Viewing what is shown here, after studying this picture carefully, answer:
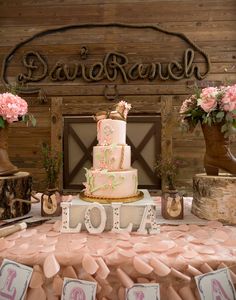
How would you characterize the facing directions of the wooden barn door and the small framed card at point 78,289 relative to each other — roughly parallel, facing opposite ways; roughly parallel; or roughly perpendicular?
roughly parallel

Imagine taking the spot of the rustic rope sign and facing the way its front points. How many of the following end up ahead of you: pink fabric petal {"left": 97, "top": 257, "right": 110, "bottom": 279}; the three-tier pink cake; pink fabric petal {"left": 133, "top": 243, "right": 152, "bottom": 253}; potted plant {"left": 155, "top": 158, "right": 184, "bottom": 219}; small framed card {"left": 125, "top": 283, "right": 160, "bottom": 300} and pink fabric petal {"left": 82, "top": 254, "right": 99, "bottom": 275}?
6

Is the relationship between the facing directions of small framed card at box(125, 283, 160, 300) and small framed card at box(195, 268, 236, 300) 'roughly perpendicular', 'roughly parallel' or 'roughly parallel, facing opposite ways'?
roughly parallel

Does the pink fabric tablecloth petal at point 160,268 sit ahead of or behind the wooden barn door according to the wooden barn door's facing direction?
ahead

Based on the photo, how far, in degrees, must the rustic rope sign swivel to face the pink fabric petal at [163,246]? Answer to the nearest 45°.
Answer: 0° — it already faces it

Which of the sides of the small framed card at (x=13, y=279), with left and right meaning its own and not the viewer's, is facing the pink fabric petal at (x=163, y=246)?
left

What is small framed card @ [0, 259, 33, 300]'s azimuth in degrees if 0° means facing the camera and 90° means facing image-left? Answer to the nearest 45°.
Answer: approximately 0°

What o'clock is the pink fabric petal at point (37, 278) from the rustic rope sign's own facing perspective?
The pink fabric petal is roughly at 12 o'clock from the rustic rope sign.

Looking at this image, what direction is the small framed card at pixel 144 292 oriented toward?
toward the camera

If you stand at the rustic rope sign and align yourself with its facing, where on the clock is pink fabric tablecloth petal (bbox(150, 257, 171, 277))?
The pink fabric tablecloth petal is roughly at 12 o'clock from the rustic rope sign.

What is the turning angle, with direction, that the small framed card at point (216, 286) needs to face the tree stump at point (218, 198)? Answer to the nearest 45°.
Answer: approximately 180°

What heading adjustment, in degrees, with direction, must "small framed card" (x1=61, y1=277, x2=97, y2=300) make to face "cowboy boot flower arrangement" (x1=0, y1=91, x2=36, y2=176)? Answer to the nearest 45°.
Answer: approximately 135° to its right

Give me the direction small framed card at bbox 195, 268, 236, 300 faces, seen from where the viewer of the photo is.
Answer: facing the viewer

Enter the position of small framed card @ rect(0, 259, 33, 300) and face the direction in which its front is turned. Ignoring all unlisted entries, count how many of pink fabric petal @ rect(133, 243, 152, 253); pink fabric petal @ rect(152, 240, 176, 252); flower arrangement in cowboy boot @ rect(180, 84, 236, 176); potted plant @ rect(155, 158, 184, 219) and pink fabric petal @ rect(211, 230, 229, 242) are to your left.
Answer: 5

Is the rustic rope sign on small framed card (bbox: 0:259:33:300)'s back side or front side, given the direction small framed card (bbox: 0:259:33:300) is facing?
on the back side

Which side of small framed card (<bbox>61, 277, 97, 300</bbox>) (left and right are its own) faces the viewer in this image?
front

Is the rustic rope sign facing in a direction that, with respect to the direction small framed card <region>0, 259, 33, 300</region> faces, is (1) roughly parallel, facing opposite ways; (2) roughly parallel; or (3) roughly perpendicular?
roughly parallel
